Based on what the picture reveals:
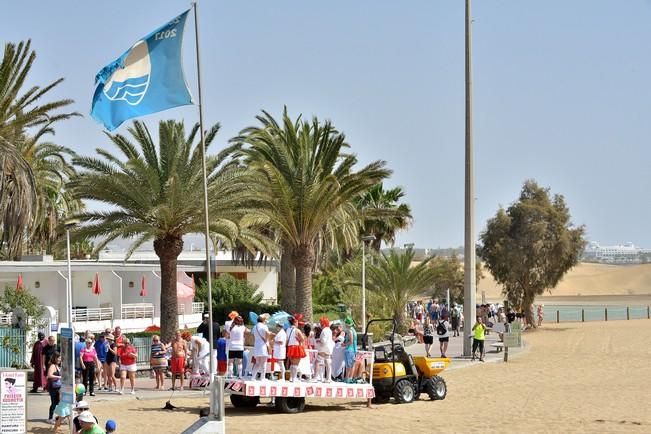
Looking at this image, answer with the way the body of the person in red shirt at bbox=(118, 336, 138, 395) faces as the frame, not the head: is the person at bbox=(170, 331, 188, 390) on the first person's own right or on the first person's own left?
on the first person's own left

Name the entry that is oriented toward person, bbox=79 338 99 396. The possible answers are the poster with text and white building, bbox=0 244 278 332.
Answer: the white building

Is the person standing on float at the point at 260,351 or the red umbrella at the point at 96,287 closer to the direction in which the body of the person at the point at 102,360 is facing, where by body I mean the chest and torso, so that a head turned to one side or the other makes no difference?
the person standing on float

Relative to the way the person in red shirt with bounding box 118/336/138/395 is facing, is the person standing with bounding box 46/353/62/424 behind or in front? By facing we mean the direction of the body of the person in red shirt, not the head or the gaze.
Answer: in front

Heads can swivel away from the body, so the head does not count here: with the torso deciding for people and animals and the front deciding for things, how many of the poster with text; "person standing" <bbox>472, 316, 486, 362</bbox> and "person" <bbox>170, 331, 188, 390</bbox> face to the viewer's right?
0

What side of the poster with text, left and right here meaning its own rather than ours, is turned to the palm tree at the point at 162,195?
back

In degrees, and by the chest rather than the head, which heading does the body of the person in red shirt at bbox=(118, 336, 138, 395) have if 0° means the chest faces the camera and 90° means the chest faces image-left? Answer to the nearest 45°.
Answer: approximately 0°
